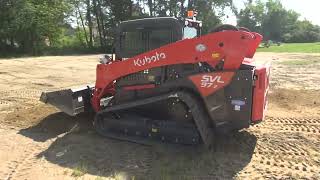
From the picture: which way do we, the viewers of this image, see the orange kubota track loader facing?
facing to the left of the viewer
